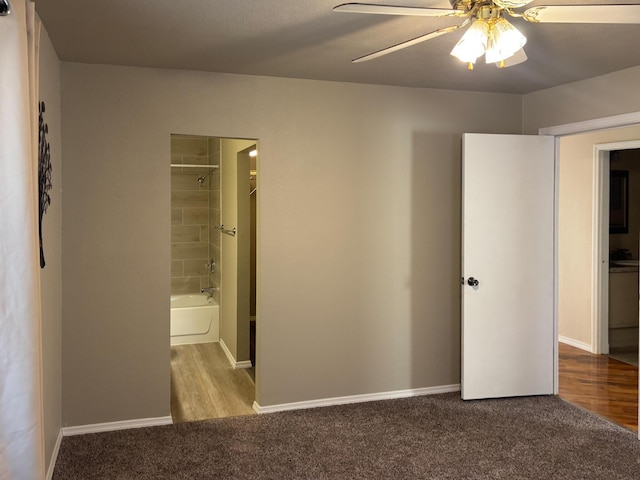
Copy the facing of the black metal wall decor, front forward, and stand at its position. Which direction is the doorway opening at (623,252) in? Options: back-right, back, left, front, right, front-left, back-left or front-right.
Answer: front

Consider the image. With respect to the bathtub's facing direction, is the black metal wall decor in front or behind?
in front

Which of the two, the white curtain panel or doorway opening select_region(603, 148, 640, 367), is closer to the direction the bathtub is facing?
the white curtain panel

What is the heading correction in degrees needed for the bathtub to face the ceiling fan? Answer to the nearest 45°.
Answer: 0° — it already faces it

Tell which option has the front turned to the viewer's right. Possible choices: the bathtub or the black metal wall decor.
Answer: the black metal wall decor

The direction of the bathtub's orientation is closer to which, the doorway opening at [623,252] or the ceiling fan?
the ceiling fan

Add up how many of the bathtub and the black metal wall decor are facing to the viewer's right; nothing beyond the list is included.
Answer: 1

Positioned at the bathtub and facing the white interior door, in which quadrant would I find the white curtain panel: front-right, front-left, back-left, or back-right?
front-right

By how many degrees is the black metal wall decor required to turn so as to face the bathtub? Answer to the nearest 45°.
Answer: approximately 45° to its left

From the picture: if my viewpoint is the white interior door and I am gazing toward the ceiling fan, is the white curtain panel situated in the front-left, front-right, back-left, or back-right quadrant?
front-right

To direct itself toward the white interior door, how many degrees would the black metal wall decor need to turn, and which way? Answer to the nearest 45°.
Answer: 0° — it already faces it

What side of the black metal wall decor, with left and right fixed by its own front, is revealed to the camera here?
right

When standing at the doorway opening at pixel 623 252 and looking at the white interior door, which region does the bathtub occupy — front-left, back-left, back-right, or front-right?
front-right

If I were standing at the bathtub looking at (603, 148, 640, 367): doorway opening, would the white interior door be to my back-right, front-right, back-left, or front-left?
front-right

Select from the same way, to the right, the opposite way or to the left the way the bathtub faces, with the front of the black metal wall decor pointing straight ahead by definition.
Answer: to the right

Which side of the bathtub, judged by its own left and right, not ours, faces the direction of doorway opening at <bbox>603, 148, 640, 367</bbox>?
left

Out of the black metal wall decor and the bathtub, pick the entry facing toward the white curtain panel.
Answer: the bathtub

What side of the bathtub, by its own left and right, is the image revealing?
front

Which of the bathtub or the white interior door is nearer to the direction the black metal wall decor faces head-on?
the white interior door
